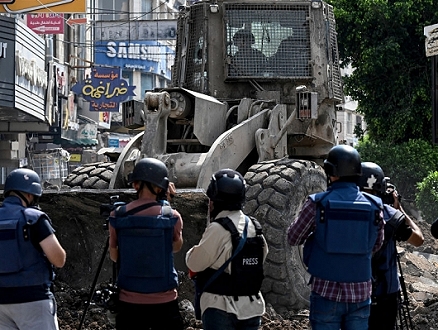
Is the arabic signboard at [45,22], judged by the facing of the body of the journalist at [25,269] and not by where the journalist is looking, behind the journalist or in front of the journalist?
in front

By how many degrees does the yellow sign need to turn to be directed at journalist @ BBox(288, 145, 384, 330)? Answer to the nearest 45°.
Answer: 0° — it already faces them

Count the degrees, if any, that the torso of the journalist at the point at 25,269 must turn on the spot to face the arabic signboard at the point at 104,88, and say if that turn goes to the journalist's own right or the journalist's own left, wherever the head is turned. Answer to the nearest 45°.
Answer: approximately 45° to the journalist's own left

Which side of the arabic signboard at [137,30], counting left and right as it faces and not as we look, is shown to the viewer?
front

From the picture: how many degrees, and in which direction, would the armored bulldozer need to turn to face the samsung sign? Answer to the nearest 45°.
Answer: approximately 135° to its right

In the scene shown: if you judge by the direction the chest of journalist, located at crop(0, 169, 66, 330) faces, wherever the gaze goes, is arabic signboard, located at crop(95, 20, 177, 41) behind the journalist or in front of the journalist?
in front

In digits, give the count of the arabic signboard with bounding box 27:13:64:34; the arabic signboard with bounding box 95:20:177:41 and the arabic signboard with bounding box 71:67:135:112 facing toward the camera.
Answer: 3

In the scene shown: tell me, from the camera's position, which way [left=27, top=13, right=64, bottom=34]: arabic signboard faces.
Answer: facing the viewer

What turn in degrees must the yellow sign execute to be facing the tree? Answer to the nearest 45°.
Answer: approximately 90° to its left

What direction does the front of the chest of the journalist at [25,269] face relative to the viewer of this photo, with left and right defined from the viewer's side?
facing away from the viewer and to the right of the viewer

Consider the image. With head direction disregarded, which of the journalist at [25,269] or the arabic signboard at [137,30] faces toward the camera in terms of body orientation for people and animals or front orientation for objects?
the arabic signboard

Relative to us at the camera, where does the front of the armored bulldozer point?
facing the viewer and to the left of the viewer

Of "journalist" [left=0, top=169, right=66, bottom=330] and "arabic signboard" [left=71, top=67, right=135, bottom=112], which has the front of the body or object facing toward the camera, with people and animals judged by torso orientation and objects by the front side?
the arabic signboard

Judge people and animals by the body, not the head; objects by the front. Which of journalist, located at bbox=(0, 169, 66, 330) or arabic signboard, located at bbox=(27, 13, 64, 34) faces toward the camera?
the arabic signboard

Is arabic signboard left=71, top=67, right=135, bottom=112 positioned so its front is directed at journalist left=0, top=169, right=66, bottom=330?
yes

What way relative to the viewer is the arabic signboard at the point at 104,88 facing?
toward the camera
